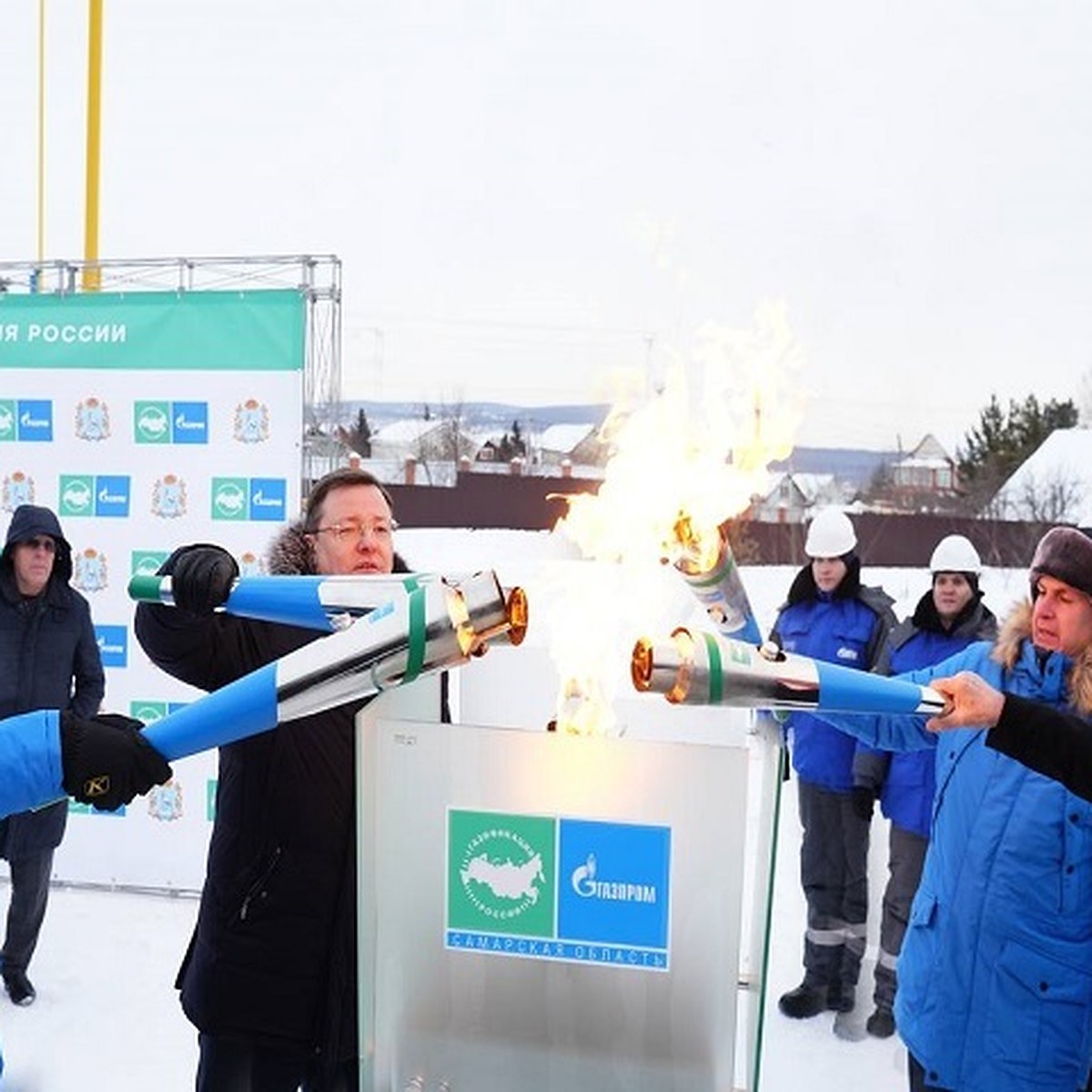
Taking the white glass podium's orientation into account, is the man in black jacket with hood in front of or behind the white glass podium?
behind

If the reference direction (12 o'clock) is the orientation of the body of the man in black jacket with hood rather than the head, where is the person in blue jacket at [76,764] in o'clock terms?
The person in blue jacket is roughly at 12 o'clock from the man in black jacket with hood.

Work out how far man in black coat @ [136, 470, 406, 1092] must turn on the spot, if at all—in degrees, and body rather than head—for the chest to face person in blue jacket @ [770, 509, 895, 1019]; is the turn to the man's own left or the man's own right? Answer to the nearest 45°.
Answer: approximately 90° to the man's own left

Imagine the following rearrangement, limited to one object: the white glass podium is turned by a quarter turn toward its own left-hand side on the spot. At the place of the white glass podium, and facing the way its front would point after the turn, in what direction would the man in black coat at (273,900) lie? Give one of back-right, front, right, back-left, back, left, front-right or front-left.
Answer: back-left

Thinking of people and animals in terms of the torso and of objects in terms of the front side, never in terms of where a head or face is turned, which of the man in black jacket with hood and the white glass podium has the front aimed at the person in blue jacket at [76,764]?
the man in black jacket with hood

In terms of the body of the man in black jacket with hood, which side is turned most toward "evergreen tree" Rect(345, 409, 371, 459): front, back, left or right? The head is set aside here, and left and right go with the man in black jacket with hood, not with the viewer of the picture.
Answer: back

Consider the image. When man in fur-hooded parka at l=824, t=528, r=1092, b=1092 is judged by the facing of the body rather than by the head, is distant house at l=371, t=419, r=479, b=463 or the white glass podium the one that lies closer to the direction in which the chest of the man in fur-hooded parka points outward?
the white glass podium

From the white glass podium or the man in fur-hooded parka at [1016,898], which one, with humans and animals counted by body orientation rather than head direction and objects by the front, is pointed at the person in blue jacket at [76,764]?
the man in fur-hooded parka

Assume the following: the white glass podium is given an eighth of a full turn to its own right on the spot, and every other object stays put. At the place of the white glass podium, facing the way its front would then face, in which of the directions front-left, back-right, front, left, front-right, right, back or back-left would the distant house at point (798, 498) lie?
back-right

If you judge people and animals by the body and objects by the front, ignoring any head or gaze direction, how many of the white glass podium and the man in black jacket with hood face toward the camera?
2

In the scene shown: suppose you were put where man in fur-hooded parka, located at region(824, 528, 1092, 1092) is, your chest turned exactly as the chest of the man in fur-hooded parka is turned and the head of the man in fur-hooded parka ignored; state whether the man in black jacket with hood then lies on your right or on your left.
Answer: on your right
